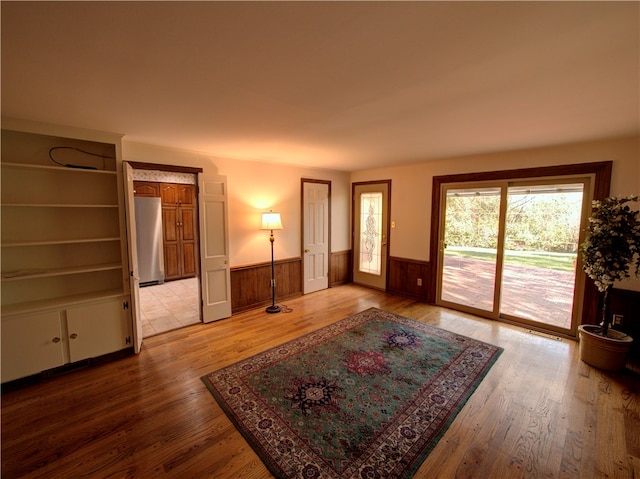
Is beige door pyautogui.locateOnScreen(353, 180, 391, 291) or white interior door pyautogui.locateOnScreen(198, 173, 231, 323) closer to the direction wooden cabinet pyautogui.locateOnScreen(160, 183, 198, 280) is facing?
the white interior door

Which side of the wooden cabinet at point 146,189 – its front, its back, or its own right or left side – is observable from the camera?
front

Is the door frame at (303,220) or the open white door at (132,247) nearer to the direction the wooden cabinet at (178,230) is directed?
the open white door

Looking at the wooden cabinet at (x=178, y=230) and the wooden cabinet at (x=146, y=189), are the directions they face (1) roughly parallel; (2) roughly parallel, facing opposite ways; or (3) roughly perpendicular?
roughly parallel

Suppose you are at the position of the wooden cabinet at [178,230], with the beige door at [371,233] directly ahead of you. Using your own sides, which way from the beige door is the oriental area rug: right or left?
right

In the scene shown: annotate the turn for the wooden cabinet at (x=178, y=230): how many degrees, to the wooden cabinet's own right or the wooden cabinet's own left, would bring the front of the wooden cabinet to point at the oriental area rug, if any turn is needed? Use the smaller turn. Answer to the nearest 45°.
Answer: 0° — it already faces it

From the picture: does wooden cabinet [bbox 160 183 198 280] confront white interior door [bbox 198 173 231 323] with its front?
yes

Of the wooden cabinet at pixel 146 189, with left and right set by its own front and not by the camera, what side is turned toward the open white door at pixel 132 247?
front

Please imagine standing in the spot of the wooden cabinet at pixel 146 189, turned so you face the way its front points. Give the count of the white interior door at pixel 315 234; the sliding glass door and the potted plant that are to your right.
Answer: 0

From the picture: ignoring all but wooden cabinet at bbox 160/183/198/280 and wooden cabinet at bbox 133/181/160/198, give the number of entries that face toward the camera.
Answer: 2

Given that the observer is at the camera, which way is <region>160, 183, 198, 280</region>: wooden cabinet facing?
facing the viewer

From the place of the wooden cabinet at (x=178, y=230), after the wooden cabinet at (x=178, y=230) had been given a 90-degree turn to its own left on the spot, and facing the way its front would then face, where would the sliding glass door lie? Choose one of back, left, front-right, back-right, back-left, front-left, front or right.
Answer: front-right

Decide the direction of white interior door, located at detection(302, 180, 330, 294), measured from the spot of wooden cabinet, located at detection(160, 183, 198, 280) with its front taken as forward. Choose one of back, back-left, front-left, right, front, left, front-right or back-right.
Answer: front-left

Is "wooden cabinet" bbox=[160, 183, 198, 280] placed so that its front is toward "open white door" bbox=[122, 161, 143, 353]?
yes

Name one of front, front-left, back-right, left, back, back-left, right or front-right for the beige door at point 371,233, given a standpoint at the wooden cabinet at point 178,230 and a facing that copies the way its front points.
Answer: front-left

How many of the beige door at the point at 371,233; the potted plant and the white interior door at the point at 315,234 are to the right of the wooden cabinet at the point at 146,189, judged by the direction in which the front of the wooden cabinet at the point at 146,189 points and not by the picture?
0

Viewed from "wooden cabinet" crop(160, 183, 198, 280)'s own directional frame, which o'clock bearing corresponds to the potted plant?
The potted plant is roughly at 11 o'clock from the wooden cabinet.
